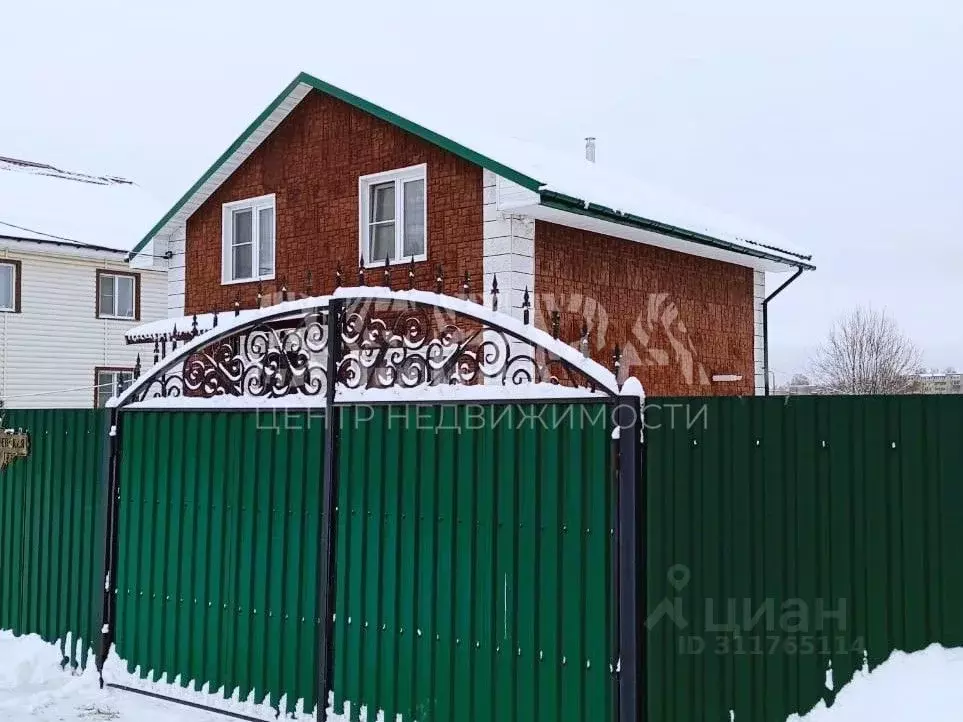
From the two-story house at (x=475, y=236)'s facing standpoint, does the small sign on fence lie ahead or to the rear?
ahead

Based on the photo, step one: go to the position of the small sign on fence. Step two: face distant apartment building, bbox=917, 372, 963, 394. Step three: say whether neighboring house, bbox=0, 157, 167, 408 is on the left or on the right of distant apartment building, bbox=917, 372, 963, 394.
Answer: left

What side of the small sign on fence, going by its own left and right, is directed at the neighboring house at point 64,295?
back

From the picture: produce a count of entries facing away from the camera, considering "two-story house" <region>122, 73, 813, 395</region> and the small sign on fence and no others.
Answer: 0

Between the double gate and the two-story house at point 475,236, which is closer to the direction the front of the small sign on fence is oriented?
the double gate

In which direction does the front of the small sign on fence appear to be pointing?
toward the camera

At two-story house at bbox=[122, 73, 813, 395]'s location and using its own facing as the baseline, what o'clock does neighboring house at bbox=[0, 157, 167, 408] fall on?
The neighboring house is roughly at 3 o'clock from the two-story house.

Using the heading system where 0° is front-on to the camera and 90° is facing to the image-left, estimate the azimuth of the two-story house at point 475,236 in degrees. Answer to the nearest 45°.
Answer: approximately 45°

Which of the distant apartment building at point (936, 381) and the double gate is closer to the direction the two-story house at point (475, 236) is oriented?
the double gate
